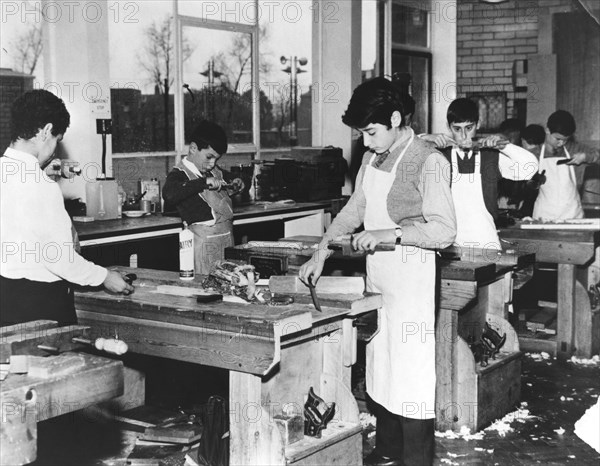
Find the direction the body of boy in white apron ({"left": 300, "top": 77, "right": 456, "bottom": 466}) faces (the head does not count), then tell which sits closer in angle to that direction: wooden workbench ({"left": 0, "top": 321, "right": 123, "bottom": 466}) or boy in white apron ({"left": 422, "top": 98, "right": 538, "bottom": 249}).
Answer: the wooden workbench

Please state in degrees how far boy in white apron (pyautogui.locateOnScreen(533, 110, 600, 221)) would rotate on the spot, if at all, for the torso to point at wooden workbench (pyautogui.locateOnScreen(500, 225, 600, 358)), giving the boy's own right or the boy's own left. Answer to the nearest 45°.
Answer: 0° — they already face it

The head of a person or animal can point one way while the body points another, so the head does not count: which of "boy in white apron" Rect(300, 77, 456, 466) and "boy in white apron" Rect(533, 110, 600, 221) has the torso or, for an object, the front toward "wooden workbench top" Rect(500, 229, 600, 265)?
"boy in white apron" Rect(533, 110, 600, 221)

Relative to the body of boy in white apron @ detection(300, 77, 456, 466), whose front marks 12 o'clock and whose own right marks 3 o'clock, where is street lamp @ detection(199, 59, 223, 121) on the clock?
The street lamp is roughly at 4 o'clock from the boy in white apron.

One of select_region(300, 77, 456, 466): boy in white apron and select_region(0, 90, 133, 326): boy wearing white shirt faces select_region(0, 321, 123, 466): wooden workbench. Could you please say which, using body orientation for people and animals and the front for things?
the boy in white apron

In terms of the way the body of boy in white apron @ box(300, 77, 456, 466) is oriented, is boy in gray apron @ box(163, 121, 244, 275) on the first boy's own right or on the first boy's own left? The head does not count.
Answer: on the first boy's own right

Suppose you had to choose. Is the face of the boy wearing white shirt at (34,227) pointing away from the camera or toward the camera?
away from the camera
